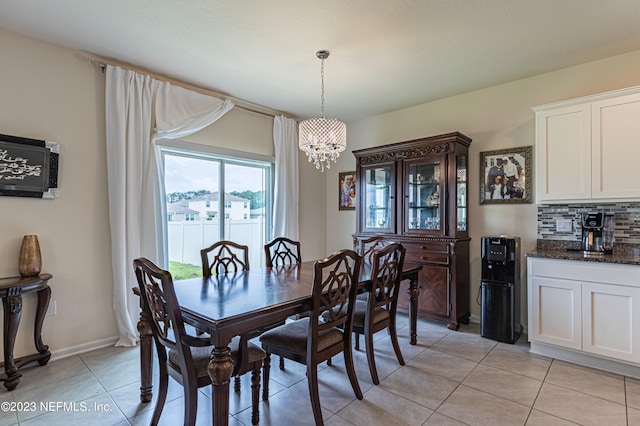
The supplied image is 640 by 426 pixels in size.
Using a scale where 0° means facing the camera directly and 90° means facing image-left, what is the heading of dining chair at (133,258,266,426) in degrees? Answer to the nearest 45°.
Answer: approximately 225°

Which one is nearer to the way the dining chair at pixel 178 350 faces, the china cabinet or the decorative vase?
the china cabinet

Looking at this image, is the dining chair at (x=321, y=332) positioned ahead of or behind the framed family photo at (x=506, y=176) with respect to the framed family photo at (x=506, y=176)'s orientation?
ahead

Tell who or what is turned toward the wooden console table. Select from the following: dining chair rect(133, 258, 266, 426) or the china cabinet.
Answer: the china cabinet

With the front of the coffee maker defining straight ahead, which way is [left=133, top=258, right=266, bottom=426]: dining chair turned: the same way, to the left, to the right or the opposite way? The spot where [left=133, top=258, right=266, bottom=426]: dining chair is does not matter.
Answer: the opposite way

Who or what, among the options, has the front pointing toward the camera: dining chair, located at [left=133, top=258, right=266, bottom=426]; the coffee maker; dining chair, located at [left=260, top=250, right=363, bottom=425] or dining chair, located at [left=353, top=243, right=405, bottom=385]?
the coffee maker

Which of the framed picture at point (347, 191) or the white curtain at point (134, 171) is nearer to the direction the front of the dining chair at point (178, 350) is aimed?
the framed picture

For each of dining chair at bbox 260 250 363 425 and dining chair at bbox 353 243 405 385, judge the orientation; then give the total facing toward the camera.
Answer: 0

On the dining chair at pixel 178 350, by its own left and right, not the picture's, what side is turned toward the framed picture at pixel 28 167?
left

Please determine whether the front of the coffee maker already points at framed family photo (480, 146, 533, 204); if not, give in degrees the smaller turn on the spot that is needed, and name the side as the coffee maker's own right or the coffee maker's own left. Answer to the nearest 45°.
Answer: approximately 90° to the coffee maker's own right

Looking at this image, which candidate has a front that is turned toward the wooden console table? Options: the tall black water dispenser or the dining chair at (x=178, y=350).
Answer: the tall black water dispenser

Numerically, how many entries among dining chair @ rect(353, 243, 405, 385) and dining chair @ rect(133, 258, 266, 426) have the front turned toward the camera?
0
